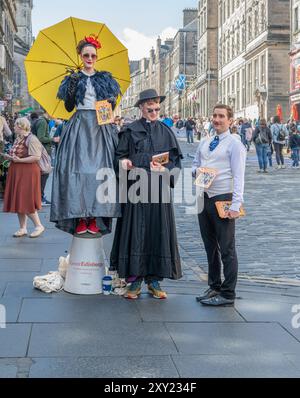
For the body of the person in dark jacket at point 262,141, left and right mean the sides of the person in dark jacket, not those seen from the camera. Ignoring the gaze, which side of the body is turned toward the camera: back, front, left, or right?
back

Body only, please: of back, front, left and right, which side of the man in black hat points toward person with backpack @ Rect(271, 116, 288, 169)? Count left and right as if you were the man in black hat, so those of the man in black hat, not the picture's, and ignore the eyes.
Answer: back

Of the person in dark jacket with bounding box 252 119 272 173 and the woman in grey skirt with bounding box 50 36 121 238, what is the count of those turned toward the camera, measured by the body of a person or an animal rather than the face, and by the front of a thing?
1

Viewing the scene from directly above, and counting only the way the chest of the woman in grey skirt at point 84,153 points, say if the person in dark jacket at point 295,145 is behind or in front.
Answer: behind

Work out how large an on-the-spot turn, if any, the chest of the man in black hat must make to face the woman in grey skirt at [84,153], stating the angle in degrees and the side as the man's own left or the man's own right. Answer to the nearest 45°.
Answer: approximately 90° to the man's own right

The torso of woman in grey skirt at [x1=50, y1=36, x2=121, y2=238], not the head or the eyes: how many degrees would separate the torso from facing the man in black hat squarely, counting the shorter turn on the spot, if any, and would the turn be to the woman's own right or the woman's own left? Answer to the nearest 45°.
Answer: approximately 90° to the woman's own left

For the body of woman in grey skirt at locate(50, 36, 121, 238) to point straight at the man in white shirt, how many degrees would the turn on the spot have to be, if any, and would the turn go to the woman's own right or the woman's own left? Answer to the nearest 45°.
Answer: approximately 90° to the woman's own left

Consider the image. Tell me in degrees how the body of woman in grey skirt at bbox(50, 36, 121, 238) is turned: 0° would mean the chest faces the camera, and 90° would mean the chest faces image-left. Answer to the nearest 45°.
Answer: approximately 0°

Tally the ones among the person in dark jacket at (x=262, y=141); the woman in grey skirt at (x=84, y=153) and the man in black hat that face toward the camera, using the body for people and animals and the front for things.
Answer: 2
